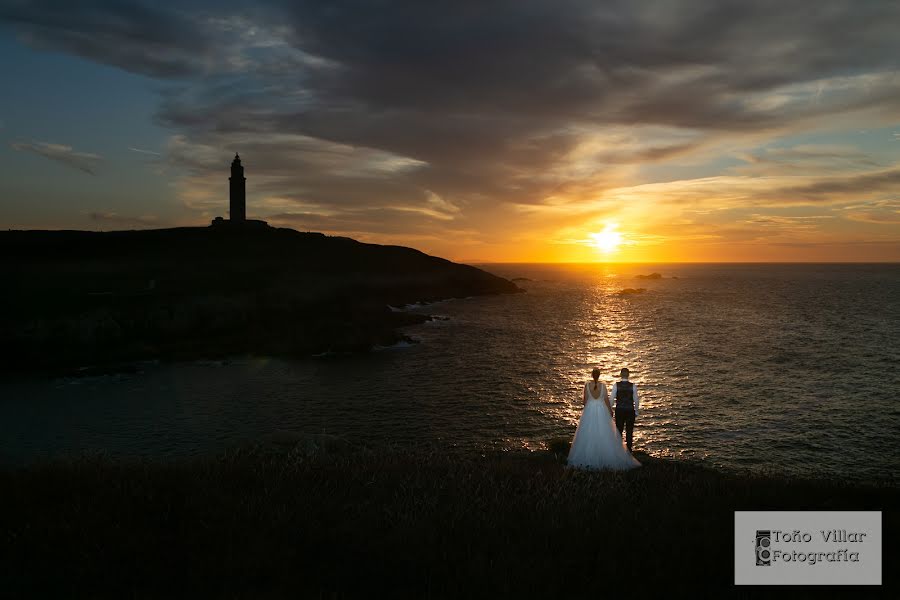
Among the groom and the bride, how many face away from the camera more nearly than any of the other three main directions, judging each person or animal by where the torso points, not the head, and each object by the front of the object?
2

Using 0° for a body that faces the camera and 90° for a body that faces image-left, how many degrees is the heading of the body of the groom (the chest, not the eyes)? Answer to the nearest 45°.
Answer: approximately 180°

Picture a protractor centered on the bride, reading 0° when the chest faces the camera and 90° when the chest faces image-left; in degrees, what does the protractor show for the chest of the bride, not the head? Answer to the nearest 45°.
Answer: approximately 180°

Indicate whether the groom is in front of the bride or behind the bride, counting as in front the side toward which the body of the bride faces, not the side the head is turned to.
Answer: in front
